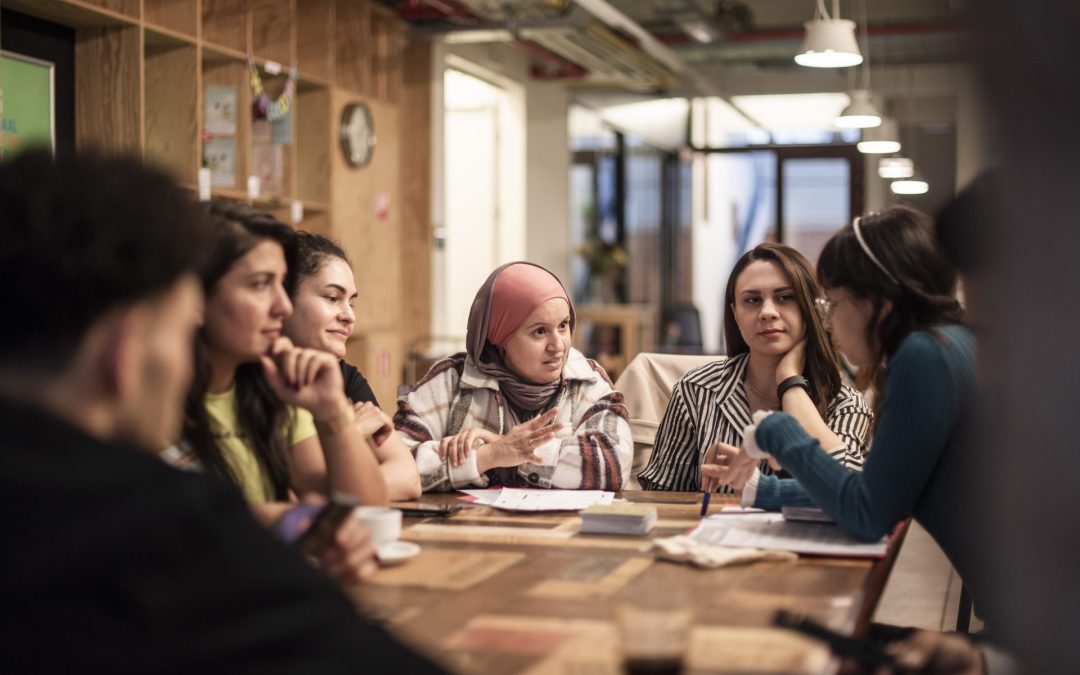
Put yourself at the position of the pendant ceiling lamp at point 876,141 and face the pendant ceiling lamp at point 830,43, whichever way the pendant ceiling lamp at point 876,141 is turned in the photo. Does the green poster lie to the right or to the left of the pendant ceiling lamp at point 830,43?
right

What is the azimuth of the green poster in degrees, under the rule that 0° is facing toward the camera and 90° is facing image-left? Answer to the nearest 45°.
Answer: approximately 315°

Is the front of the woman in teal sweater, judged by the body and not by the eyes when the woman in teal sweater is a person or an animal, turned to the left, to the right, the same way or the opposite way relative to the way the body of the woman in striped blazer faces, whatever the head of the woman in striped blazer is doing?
to the right

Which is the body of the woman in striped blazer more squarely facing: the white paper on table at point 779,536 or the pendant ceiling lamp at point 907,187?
the white paper on table

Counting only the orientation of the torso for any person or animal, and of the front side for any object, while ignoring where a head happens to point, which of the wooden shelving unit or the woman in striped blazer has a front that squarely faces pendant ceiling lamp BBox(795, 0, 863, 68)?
the wooden shelving unit

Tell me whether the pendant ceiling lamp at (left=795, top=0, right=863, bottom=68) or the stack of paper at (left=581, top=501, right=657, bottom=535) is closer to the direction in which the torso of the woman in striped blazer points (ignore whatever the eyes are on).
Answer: the stack of paper

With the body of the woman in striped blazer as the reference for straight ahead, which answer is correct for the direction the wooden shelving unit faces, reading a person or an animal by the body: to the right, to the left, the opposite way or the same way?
to the left

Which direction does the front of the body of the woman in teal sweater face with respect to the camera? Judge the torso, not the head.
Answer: to the viewer's left

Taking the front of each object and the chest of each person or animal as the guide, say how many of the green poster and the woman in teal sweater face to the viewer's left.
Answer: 1

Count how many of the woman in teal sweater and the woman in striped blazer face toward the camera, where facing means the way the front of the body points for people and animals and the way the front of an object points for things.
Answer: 1

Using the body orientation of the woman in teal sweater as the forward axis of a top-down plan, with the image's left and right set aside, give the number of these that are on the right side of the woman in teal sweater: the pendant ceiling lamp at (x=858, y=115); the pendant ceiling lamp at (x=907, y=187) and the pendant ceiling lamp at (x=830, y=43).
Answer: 3

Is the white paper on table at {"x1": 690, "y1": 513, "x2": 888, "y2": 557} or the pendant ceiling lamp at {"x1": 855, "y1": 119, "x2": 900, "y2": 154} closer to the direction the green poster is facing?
the white paper on table
